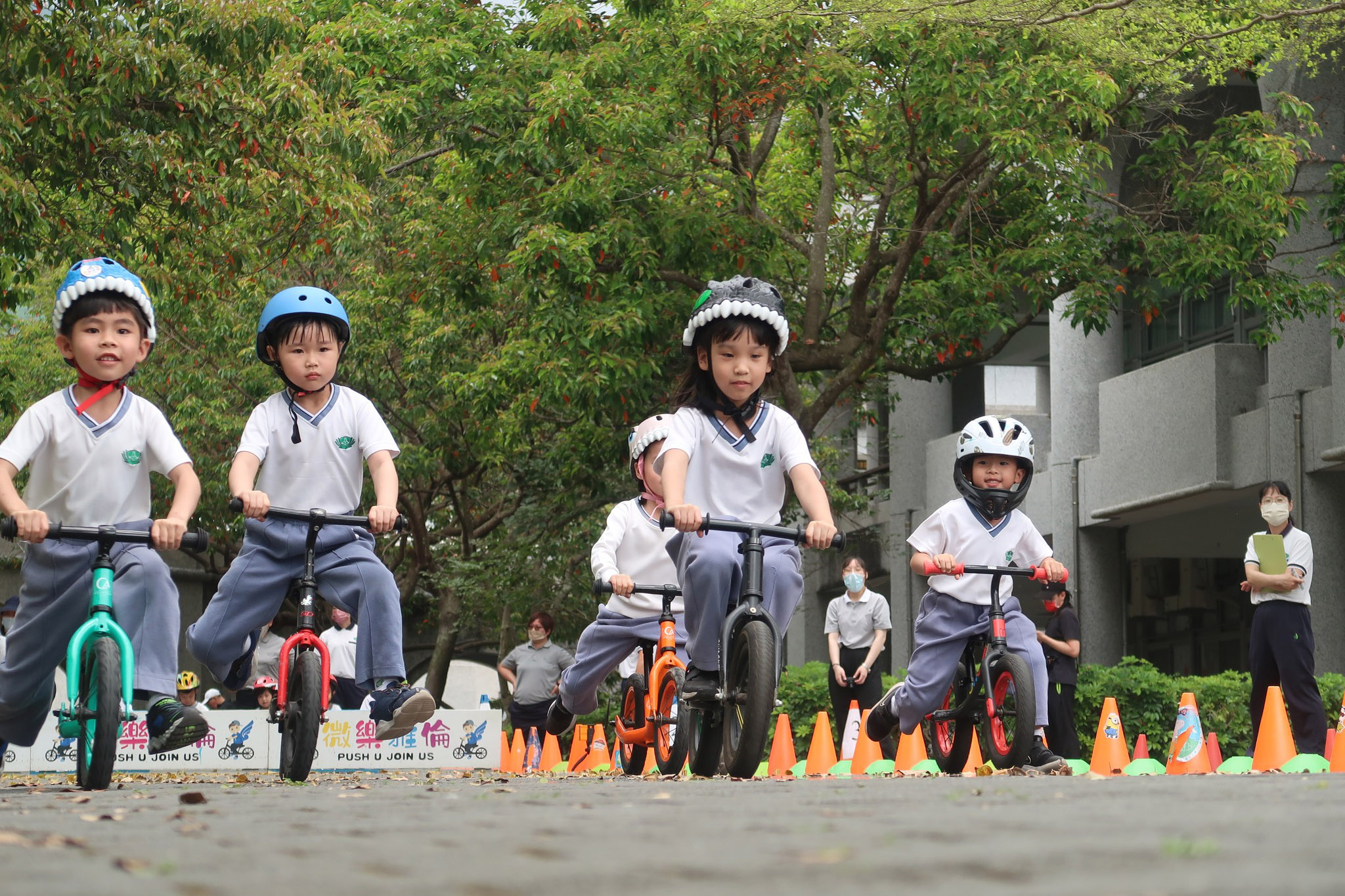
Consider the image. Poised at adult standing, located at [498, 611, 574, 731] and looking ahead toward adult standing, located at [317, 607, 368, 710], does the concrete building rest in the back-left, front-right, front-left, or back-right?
back-right

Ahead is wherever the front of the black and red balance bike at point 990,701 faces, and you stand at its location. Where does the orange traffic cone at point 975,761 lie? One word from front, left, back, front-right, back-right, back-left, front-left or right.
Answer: back-left

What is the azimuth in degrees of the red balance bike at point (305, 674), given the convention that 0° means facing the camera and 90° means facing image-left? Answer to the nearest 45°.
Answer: approximately 0°

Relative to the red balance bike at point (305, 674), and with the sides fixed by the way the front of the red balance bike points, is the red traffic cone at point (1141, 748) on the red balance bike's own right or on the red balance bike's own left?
on the red balance bike's own left

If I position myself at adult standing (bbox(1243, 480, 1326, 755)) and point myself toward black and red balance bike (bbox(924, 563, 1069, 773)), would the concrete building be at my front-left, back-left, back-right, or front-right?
back-right
